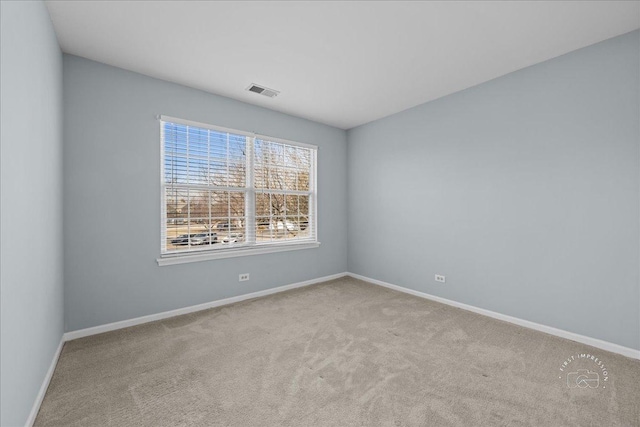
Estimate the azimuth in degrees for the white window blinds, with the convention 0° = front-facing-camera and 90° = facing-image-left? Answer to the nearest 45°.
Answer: approximately 315°
